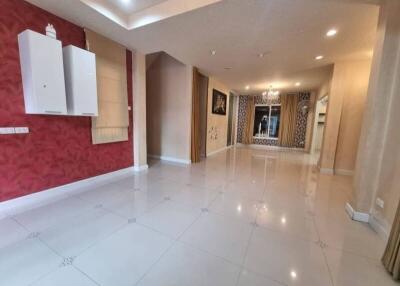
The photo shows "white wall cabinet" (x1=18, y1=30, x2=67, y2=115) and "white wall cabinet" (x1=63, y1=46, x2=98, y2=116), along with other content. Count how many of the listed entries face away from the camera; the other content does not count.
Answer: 0

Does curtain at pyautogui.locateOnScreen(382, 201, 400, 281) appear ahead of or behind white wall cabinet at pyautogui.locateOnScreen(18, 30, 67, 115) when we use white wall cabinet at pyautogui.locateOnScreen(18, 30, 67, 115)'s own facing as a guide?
ahead

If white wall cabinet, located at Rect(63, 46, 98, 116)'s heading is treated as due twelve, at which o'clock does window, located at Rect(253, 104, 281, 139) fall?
The window is roughly at 10 o'clock from the white wall cabinet.

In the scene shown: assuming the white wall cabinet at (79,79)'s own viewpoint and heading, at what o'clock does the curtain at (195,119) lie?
The curtain is roughly at 10 o'clock from the white wall cabinet.

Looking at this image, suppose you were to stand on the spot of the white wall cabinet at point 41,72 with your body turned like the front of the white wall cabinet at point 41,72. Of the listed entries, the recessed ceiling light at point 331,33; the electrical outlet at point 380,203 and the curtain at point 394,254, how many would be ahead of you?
3

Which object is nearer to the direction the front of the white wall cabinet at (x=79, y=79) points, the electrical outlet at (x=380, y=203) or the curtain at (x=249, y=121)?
the electrical outlet

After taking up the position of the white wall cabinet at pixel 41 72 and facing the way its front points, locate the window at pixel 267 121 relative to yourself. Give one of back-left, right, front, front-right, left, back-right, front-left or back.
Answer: front-left

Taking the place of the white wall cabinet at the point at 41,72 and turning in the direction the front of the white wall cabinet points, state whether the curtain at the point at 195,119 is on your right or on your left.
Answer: on your left

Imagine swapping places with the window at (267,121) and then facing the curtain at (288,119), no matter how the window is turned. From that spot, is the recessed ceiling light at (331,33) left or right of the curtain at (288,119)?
right

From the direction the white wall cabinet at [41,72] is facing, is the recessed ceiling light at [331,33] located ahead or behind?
ahead

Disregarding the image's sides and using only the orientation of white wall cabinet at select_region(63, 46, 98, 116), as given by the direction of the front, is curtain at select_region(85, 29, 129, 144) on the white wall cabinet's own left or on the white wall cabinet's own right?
on the white wall cabinet's own left

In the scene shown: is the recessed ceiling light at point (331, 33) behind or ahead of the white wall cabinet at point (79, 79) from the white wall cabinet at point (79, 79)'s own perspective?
ahead
